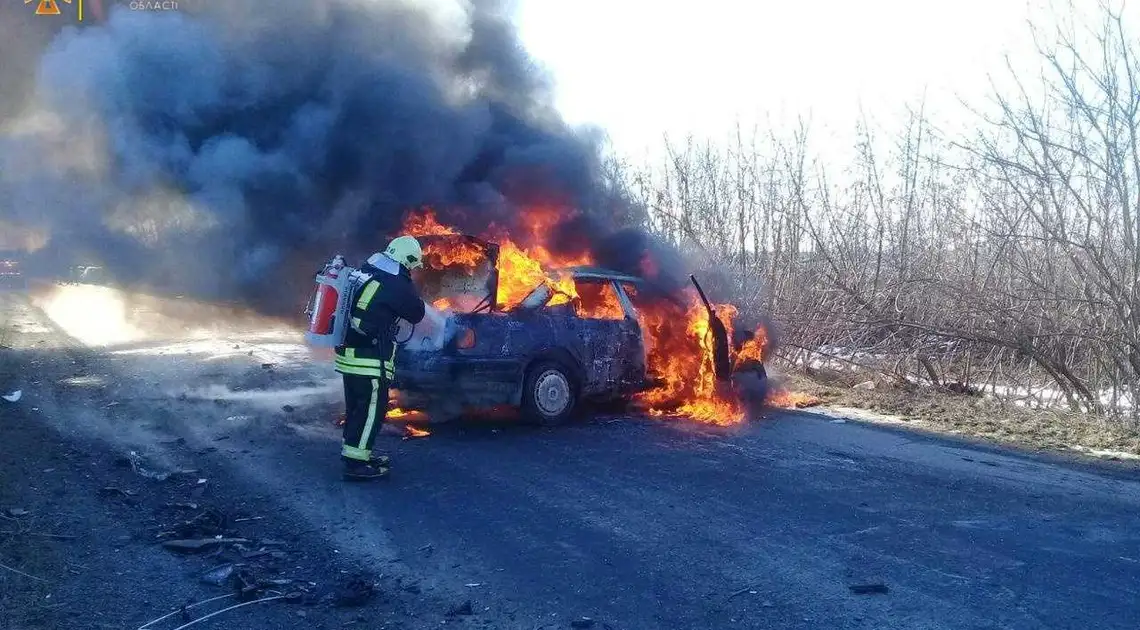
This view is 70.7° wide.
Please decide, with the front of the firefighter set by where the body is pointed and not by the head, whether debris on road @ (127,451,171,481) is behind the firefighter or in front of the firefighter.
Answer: behind

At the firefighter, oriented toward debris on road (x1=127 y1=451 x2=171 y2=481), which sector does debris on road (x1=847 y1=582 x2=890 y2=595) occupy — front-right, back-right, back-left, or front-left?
back-left

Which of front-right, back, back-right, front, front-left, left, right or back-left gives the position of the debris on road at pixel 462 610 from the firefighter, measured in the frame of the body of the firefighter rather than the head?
right

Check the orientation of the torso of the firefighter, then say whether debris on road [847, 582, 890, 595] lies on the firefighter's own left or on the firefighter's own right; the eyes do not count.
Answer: on the firefighter's own right

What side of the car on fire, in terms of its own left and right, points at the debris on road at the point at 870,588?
right

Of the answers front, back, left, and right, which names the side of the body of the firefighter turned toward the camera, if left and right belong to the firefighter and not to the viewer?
right

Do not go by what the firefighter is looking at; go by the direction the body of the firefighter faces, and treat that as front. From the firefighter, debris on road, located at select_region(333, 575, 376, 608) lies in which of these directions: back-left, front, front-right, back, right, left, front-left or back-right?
right

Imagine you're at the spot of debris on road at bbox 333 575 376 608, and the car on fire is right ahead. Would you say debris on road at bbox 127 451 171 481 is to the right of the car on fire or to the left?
left

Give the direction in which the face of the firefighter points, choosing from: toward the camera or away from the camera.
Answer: away from the camera

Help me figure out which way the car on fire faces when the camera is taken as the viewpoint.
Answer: facing away from the viewer and to the right of the viewer

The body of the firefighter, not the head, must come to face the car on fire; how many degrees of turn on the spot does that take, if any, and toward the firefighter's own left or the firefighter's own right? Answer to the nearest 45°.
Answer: approximately 45° to the firefighter's own left

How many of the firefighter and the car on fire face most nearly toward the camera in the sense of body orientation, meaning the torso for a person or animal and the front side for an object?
0
